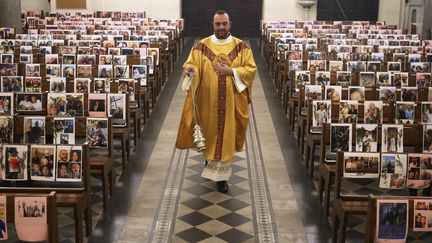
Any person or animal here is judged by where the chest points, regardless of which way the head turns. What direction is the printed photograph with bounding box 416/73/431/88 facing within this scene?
toward the camera

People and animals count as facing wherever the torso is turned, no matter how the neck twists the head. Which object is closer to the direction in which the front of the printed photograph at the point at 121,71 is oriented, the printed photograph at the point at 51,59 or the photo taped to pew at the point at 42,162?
the photo taped to pew

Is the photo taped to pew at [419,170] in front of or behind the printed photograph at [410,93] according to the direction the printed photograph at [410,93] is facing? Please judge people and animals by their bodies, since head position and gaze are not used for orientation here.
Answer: in front

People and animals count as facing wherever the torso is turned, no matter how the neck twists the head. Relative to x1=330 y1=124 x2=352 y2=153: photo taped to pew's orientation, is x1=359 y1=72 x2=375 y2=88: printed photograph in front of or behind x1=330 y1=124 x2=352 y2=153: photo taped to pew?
behind

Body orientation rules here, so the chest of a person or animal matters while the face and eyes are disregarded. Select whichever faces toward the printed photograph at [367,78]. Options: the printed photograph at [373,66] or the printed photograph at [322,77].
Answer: the printed photograph at [373,66]

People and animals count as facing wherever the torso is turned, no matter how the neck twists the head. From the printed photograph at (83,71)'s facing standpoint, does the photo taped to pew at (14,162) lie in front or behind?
in front

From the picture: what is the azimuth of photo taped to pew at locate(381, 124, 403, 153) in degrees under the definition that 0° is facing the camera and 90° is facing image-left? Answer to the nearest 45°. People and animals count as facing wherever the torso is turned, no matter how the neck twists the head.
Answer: approximately 0°

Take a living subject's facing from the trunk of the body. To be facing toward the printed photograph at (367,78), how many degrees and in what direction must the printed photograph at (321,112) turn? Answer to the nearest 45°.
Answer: approximately 180°

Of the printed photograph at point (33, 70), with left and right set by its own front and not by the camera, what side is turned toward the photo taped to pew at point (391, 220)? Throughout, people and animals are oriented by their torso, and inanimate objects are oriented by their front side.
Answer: front

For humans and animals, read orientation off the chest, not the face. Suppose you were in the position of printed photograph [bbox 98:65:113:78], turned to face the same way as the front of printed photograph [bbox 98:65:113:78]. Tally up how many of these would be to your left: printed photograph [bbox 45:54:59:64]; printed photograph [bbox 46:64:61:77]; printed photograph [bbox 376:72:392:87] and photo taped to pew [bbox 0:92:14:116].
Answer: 1

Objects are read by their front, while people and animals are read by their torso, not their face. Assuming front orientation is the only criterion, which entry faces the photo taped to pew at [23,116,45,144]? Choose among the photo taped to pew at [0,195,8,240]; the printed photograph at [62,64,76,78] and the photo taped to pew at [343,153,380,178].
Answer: the printed photograph

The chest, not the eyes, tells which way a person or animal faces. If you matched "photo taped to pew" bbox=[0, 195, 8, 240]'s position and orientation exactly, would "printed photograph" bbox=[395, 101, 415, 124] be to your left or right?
on your left

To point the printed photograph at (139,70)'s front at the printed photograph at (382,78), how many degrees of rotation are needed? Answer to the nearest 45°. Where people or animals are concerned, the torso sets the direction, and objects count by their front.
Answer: approximately 90° to its left

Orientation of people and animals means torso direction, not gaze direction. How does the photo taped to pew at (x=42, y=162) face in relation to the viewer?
toward the camera

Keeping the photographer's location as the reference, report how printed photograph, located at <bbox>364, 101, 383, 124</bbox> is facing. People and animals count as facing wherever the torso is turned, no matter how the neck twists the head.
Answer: facing the viewer

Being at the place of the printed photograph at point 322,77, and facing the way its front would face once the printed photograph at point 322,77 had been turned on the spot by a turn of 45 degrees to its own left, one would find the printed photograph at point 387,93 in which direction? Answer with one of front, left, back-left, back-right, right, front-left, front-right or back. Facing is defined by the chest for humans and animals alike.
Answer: front

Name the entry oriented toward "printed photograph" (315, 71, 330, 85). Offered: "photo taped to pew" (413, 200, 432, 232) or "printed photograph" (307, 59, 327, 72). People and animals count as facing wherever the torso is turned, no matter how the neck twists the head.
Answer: "printed photograph" (307, 59, 327, 72)
